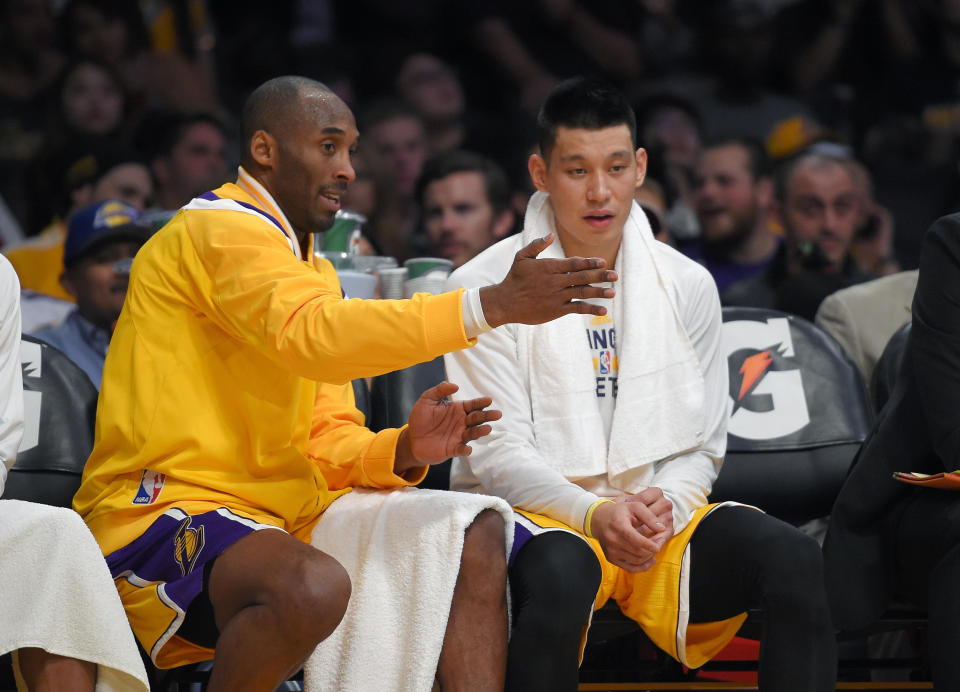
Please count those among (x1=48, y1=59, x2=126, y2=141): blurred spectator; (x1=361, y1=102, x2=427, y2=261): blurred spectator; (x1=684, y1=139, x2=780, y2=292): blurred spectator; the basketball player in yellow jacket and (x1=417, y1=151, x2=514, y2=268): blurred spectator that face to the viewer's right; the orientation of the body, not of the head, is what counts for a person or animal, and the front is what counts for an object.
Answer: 1

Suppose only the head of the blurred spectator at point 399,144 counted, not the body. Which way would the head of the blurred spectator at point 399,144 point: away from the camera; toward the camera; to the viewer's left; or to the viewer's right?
toward the camera

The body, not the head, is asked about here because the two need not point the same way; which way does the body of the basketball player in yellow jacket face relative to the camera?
to the viewer's right

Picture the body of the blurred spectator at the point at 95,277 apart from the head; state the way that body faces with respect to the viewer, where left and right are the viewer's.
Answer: facing the viewer and to the right of the viewer

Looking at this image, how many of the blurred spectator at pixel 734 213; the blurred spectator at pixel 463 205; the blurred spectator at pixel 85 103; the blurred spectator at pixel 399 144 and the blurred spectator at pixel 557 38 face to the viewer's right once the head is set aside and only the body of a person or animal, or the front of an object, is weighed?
0

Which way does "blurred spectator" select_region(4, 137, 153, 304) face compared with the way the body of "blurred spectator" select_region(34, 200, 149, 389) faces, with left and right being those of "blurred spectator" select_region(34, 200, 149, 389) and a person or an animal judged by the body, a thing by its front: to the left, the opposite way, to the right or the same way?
the same way

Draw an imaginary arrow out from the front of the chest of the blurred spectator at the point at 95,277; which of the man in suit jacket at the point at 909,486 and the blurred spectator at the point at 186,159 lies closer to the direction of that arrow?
the man in suit jacket

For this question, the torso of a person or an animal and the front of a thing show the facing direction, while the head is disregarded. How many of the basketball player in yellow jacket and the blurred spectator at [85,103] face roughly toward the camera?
1

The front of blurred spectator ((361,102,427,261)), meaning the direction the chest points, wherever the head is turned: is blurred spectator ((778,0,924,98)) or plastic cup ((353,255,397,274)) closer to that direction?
the plastic cup

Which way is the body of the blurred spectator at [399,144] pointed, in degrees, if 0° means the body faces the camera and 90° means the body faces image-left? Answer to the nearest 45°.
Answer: approximately 0°

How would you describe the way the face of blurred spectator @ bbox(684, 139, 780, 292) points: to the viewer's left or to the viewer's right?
to the viewer's left

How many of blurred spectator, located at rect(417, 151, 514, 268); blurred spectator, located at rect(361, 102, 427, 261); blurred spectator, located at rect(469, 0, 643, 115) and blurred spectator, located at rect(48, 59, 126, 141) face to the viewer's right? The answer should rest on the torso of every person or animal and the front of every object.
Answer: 0

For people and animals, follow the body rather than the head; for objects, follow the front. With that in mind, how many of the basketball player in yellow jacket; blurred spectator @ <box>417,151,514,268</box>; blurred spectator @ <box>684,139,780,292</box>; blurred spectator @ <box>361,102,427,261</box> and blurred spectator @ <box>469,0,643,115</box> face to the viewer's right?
1

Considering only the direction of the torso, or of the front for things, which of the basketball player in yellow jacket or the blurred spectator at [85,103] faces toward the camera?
the blurred spectator

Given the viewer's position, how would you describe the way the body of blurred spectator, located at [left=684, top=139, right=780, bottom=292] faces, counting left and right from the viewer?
facing the viewer and to the left of the viewer

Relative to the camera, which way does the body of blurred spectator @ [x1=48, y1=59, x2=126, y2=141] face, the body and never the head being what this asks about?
toward the camera

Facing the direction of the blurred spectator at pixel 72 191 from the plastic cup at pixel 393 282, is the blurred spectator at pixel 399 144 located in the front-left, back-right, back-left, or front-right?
front-right

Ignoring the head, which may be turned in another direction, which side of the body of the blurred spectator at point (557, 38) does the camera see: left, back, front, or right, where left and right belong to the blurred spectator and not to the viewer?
front
